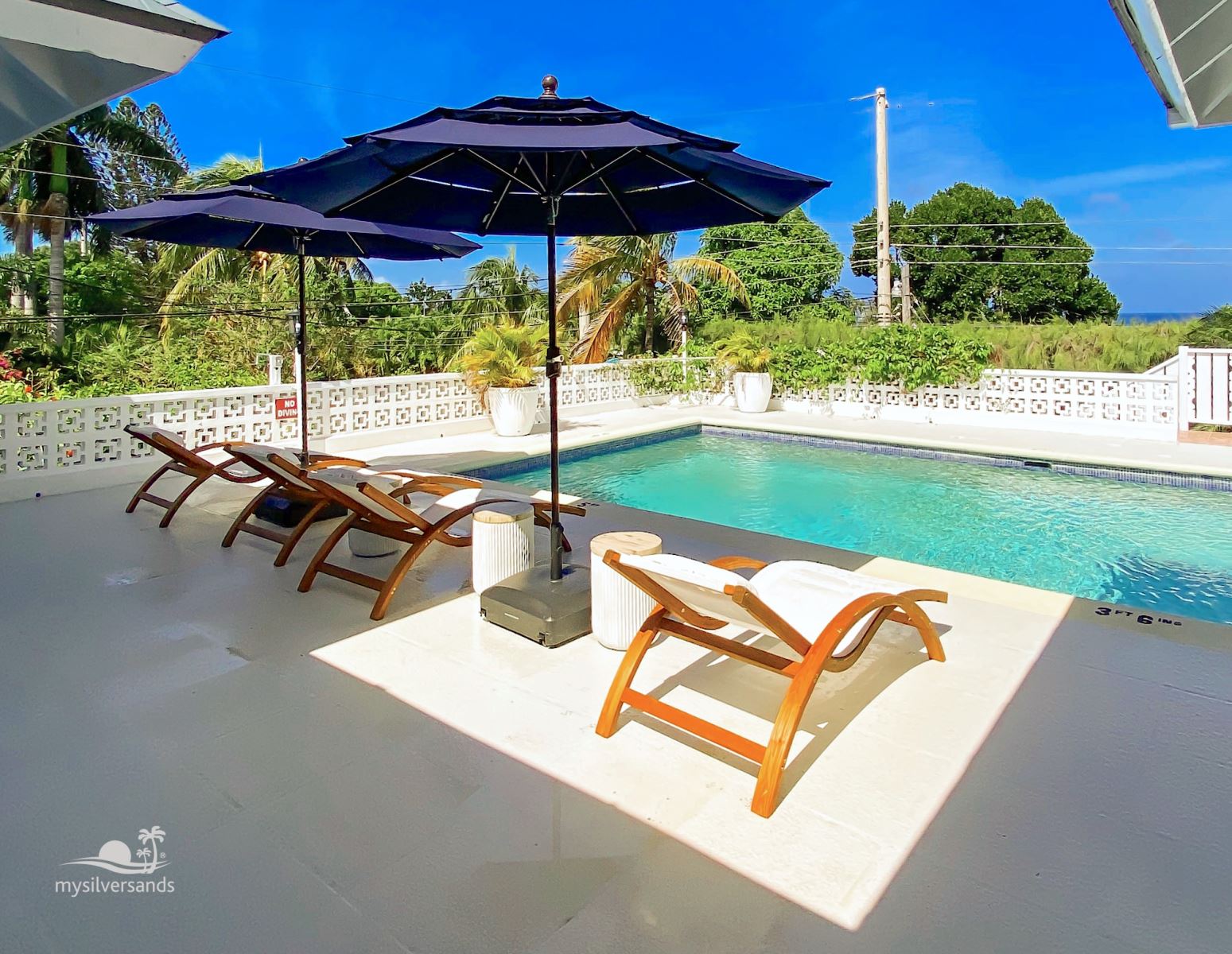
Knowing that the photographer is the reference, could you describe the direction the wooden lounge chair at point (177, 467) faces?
facing away from the viewer and to the right of the viewer

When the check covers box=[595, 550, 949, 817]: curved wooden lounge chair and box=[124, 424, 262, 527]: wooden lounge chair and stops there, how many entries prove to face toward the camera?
0

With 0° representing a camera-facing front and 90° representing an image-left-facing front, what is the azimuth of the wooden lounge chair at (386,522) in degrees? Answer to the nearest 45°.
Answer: approximately 225°

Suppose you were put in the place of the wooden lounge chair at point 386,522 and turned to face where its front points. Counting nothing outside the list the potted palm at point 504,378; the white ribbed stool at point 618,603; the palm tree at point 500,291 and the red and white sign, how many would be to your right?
1

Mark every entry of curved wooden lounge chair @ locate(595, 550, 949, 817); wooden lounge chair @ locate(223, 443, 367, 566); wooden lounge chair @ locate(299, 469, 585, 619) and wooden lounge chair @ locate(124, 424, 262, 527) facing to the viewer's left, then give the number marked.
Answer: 0

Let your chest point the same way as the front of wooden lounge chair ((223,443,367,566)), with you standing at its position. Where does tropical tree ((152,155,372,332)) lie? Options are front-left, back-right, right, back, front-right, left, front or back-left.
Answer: front-left

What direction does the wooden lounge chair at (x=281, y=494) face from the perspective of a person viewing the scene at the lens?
facing away from the viewer and to the right of the viewer

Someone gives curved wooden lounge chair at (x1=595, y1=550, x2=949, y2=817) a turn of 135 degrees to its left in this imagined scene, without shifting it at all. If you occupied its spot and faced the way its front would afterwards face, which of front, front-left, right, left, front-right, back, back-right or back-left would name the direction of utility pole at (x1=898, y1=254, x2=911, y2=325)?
right

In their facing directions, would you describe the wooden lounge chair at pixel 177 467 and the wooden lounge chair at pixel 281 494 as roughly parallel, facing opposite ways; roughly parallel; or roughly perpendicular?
roughly parallel

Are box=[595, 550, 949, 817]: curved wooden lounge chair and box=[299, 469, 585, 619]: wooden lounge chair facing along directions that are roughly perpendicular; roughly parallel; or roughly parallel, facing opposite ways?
roughly parallel

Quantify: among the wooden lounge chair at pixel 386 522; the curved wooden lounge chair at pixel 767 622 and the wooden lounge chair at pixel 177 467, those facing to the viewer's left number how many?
0

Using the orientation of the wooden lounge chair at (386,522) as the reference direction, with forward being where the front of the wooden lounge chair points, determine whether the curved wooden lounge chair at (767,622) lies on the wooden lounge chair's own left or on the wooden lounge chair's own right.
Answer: on the wooden lounge chair's own right

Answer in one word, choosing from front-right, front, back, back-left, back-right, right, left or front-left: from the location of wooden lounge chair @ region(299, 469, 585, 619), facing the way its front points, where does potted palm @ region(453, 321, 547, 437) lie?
front-left

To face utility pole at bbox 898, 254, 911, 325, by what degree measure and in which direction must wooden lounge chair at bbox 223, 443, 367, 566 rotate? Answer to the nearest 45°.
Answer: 0° — it already faces it
